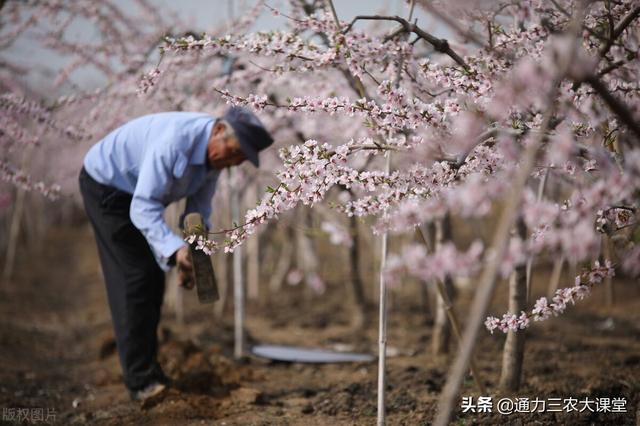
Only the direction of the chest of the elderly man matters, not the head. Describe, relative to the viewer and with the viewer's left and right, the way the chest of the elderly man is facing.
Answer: facing to the right of the viewer
